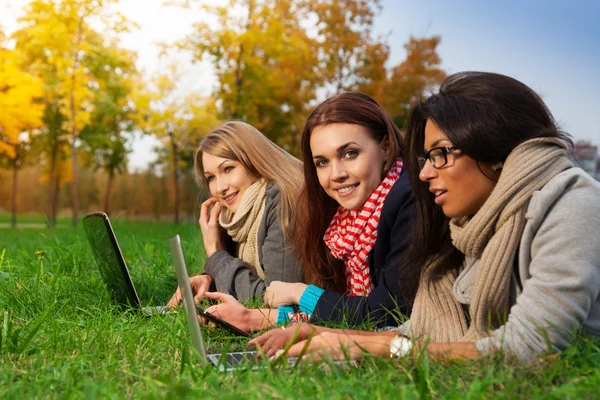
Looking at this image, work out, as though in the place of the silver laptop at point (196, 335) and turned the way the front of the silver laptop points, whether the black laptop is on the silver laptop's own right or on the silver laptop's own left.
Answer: on the silver laptop's own left

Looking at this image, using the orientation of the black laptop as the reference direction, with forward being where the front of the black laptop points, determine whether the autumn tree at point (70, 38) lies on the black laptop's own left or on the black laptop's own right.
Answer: on the black laptop's own left

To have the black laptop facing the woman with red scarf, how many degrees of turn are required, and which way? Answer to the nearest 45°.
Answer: approximately 45° to its right

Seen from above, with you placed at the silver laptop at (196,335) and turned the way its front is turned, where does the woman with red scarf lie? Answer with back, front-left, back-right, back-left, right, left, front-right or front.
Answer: front-left

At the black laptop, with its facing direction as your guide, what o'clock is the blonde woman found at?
The blonde woman is roughly at 11 o'clock from the black laptop.

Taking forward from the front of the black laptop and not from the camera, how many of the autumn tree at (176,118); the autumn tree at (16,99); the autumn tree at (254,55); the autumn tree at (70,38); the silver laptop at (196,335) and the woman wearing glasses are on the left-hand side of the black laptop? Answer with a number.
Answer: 4

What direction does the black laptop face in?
to the viewer's right

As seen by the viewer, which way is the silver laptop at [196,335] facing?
to the viewer's right

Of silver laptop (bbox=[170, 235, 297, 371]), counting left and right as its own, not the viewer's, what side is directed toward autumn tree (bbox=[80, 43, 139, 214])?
left
